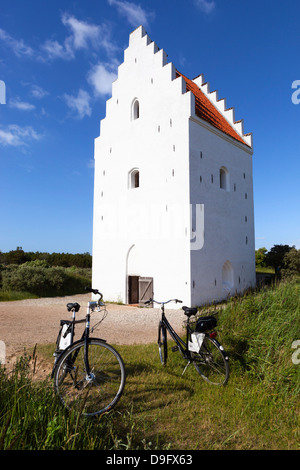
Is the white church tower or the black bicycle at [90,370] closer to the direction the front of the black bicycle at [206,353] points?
the white church tower

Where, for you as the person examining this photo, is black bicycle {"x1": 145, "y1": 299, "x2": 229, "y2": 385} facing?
facing away from the viewer and to the left of the viewer

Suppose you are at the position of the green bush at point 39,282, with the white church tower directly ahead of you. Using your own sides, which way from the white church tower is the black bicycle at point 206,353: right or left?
right

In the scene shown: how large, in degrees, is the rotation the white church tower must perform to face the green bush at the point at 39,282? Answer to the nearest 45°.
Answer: approximately 45° to its right
